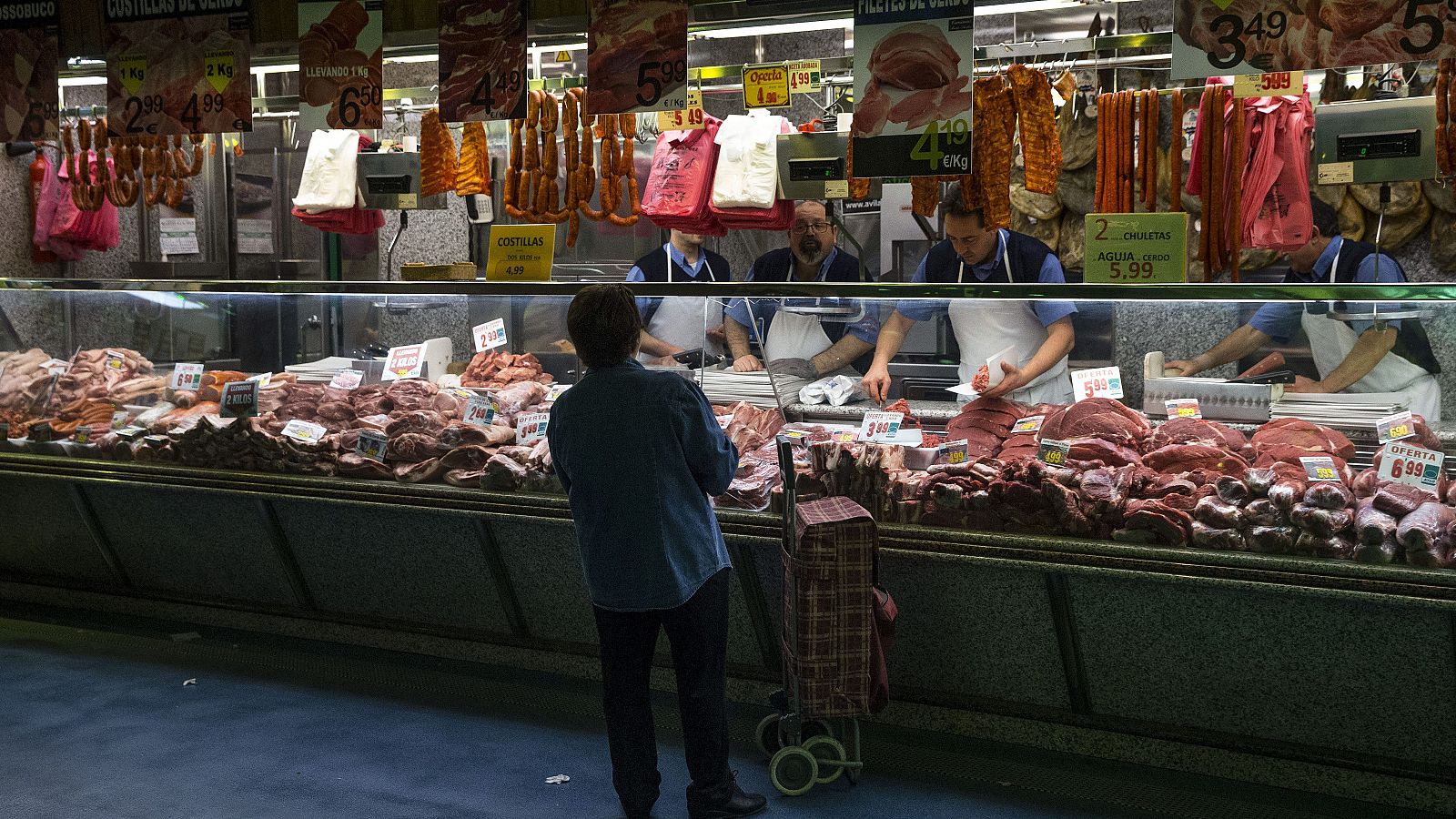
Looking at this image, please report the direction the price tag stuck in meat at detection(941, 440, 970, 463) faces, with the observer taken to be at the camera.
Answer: facing the viewer

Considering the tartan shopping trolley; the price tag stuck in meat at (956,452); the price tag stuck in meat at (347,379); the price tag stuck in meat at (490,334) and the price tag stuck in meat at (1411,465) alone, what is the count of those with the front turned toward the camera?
4

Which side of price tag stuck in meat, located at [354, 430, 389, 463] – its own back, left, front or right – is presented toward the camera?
front

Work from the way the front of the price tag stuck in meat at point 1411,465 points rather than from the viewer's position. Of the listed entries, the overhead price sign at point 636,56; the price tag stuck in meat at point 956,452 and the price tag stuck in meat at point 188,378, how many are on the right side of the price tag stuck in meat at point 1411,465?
3

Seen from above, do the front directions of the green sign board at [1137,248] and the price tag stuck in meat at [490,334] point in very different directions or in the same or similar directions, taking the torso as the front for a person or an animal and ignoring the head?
same or similar directions

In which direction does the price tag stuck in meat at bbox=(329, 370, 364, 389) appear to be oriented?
toward the camera

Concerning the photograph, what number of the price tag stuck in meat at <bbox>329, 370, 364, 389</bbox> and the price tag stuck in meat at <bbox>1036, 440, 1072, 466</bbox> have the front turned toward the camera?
2

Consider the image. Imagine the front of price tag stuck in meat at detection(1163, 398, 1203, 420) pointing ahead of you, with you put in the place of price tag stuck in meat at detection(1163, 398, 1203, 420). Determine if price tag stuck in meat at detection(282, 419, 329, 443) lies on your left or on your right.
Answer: on your right

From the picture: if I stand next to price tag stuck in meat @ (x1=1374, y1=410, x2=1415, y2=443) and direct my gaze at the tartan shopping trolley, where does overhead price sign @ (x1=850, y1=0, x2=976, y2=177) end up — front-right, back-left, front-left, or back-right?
front-right

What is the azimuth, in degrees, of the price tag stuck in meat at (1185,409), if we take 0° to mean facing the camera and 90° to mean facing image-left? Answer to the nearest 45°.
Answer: approximately 0°

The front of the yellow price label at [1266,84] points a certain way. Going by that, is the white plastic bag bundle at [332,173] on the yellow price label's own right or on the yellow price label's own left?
on the yellow price label's own right

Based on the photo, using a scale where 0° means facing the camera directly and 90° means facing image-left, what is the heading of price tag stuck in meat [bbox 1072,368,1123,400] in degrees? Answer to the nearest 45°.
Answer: approximately 0°
